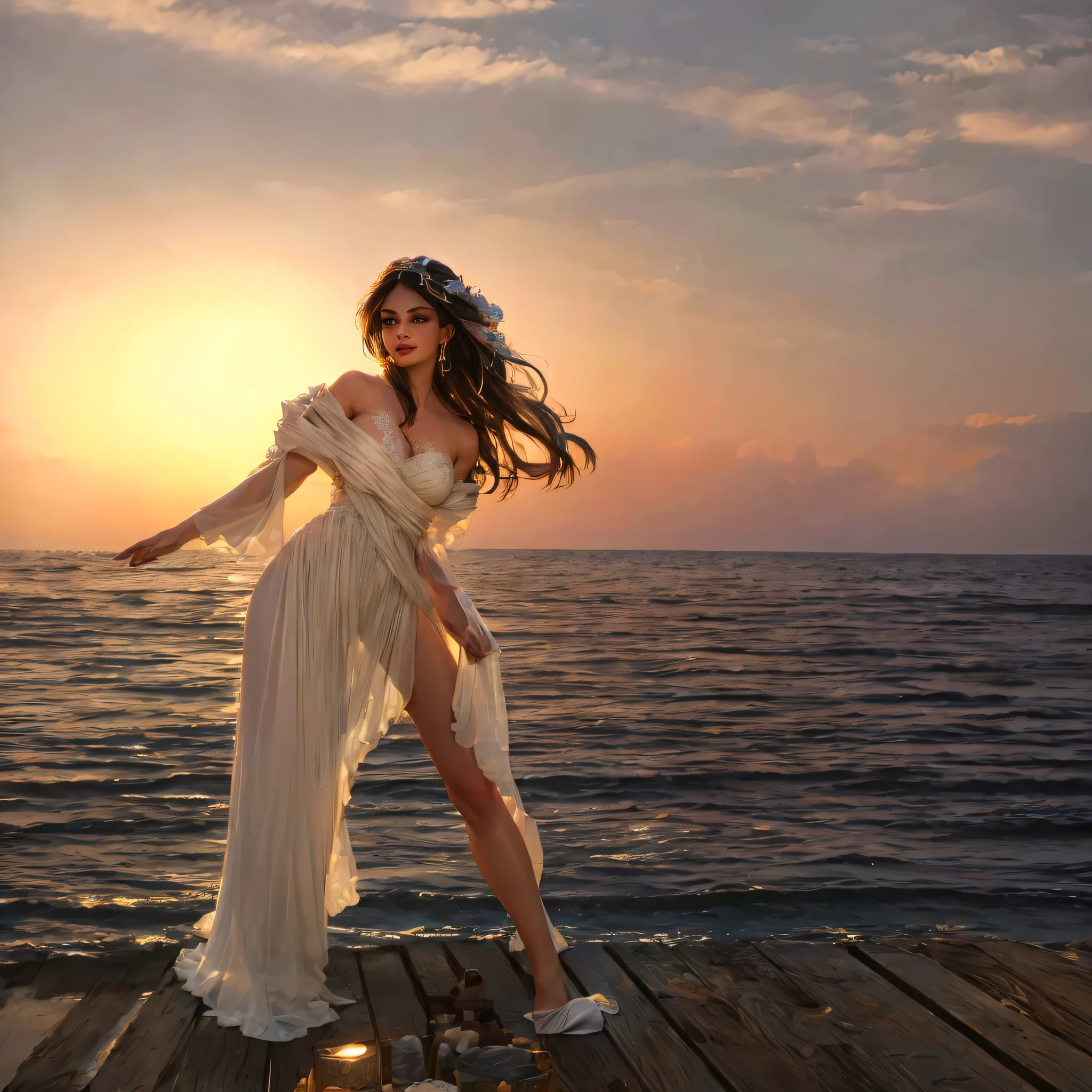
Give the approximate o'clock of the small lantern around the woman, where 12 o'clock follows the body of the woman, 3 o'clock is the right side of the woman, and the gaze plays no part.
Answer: The small lantern is roughly at 12 o'clock from the woman.

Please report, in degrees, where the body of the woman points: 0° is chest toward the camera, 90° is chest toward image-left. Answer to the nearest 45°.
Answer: approximately 0°
